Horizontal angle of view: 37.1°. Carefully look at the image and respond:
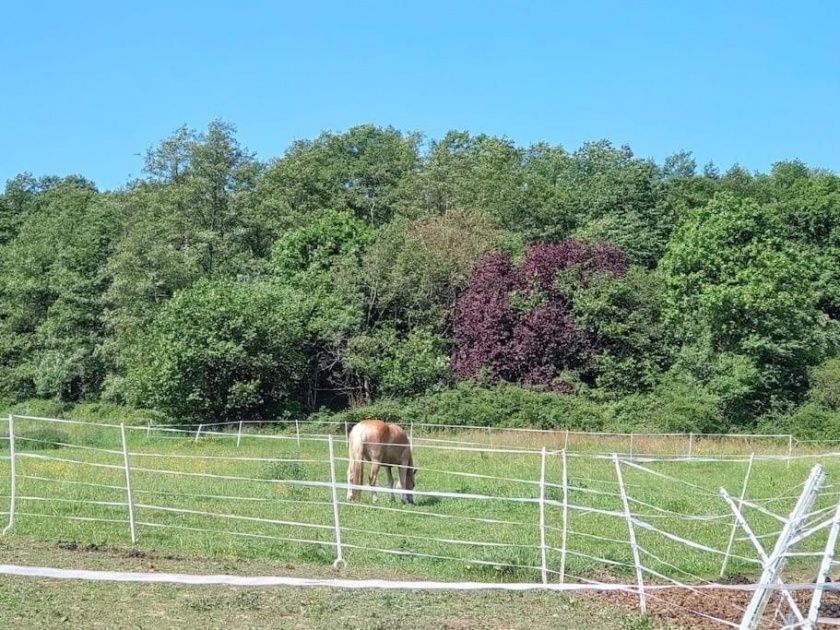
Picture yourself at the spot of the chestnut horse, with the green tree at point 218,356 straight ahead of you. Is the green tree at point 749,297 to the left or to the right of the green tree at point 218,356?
right

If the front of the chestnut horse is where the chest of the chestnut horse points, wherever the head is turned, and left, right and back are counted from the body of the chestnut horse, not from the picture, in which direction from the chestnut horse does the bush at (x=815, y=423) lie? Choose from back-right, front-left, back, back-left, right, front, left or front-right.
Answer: front

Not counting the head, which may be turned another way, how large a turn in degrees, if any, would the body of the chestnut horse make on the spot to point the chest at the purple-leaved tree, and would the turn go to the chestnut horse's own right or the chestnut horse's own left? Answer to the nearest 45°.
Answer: approximately 45° to the chestnut horse's own left

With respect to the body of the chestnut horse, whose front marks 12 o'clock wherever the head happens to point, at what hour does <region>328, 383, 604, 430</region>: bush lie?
The bush is roughly at 11 o'clock from the chestnut horse.

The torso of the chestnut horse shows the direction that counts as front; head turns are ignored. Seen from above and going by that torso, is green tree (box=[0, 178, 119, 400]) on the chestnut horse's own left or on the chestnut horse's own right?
on the chestnut horse's own left

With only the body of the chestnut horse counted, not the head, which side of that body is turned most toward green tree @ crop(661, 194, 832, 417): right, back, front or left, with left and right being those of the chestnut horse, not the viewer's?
front

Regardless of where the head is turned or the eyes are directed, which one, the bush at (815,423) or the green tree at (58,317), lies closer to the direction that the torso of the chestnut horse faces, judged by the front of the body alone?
the bush

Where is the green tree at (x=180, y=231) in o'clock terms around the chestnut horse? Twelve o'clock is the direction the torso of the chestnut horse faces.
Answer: The green tree is roughly at 10 o'clock from the chestnut horse.

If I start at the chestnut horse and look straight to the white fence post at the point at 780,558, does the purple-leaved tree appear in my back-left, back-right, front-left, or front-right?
back-left

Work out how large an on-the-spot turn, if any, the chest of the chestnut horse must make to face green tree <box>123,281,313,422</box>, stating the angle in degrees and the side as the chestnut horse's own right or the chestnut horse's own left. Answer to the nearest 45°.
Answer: approximately 45° to the chestnut horse's own left

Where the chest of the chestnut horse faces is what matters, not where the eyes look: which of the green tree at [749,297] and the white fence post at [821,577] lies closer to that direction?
the green tree

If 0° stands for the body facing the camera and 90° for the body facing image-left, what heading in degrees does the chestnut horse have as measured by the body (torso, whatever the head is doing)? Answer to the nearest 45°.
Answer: approximately 225°

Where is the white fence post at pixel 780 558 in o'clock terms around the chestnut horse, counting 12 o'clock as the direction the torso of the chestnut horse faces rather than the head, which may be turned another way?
The white fence post is roughly at 4 o'clock from the chestnut horse.

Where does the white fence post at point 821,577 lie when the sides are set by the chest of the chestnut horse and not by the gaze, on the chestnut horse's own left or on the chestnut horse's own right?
on the chestnut horse's own right

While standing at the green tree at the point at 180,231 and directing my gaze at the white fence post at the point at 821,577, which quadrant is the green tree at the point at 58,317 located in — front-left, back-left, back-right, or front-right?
back-right
